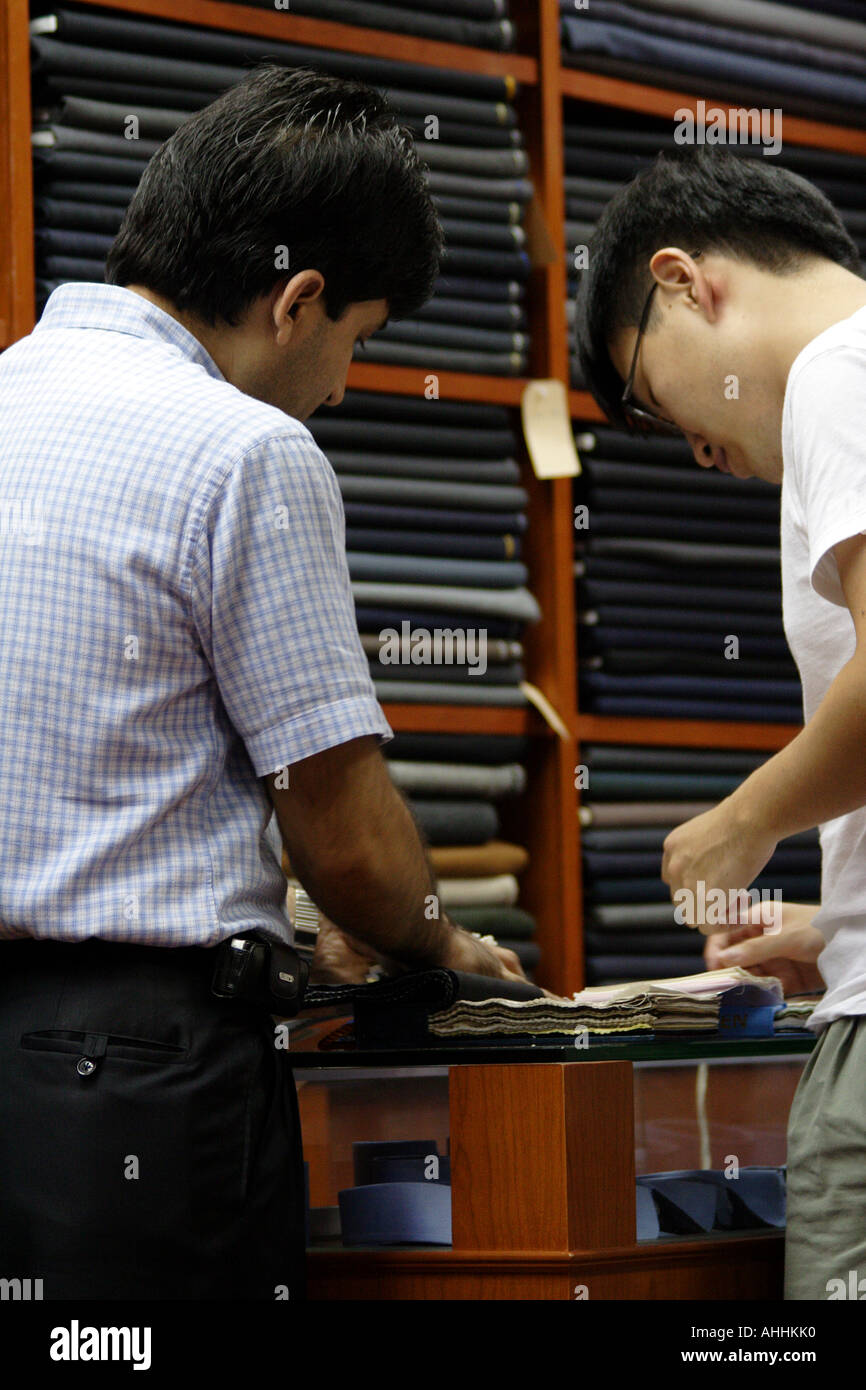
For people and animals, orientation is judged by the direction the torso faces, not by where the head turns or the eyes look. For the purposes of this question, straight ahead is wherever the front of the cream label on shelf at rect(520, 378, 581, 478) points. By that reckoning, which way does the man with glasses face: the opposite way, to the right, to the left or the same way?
to the right

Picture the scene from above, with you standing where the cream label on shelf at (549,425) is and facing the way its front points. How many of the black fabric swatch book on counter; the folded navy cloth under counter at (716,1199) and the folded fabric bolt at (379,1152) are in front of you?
3

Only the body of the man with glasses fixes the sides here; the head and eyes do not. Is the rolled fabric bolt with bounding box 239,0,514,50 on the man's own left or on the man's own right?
on the man's own right

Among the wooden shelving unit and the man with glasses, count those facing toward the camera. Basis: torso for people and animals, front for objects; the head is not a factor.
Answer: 1

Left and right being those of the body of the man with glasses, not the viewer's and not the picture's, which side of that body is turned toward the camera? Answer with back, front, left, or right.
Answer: left

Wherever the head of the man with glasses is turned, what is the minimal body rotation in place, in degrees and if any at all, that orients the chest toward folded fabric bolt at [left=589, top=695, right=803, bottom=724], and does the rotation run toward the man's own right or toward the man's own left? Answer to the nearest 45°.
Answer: approximately 90° to the man's own right

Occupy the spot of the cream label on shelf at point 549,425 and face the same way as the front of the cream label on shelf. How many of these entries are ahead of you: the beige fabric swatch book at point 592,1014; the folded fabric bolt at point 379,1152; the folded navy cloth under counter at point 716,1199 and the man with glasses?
4

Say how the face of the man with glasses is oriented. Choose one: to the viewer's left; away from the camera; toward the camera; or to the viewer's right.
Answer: to the viewer's left

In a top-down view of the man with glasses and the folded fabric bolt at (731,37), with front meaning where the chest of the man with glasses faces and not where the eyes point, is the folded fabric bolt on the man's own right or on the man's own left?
on the man's own right

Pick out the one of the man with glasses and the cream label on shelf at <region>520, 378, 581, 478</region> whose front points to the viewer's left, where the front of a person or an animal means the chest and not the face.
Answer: the man with glasses
